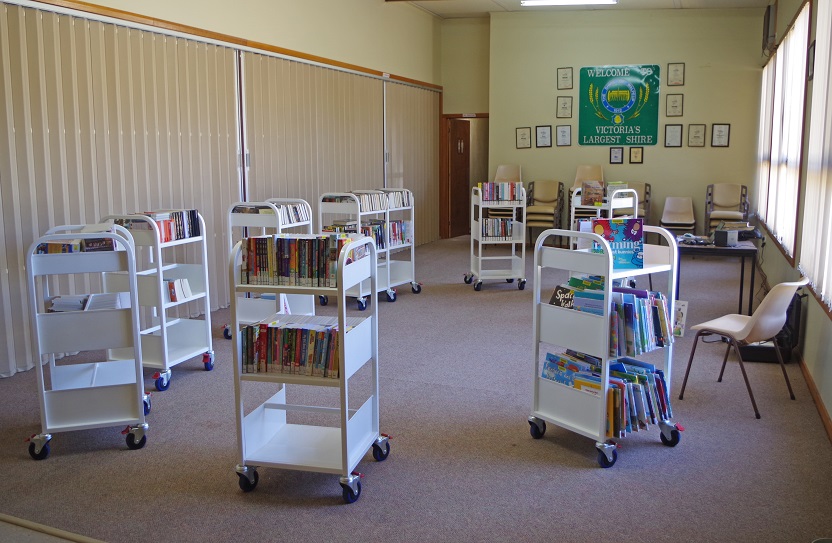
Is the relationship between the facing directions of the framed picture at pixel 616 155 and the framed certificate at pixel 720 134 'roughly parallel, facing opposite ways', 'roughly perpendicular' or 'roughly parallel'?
roughly parallel

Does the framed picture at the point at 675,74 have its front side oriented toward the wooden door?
no

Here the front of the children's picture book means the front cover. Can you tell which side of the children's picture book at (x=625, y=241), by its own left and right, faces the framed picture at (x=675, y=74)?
back

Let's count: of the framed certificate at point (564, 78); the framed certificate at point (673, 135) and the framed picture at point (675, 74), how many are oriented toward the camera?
3

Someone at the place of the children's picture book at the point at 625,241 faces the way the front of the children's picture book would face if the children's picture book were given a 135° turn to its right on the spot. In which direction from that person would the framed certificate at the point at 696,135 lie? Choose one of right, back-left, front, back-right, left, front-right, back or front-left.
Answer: front-right

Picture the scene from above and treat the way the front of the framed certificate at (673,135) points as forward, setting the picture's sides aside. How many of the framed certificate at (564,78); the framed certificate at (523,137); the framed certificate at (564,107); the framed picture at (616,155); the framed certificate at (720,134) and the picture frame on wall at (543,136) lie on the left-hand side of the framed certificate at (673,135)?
1

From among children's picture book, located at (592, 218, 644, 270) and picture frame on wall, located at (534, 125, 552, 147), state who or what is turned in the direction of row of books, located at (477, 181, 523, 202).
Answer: the picture frame on wall

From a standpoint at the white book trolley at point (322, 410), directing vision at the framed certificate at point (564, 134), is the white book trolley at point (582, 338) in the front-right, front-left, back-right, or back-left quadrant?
front-right

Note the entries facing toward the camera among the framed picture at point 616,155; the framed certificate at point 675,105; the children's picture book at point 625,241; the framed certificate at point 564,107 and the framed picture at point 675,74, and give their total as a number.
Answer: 5

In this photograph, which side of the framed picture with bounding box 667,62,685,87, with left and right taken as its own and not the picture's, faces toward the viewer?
front

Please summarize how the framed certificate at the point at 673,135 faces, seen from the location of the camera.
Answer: facing the viewer

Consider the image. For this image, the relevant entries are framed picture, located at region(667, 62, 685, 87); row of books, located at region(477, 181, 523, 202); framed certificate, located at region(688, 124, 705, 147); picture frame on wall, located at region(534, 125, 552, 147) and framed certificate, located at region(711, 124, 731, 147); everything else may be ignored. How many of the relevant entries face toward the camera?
5

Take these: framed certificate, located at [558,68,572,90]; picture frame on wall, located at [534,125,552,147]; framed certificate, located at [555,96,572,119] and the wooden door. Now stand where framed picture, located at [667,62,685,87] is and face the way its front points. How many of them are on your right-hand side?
4

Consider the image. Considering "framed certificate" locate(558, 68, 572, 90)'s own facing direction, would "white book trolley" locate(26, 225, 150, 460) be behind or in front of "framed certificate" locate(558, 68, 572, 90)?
in front

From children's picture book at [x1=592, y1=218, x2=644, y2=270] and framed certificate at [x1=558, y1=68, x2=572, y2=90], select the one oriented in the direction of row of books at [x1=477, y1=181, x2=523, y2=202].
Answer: the framed certificate

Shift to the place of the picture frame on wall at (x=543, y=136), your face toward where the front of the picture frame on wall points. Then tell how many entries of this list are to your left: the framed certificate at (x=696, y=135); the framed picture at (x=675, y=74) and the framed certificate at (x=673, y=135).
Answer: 3

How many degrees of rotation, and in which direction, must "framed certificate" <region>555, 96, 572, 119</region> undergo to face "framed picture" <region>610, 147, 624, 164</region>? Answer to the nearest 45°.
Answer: approximately 90° to its left

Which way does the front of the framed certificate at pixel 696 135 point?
toward the camera

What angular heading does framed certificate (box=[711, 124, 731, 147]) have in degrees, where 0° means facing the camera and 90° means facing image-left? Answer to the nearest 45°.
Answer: approximately 0°

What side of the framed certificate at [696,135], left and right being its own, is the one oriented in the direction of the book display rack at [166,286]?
front

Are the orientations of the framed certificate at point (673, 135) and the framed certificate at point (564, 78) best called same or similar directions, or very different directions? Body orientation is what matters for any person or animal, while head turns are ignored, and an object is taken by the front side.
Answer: same or similar directions
